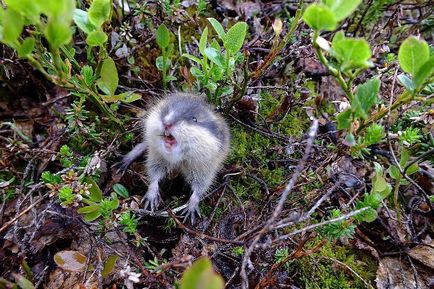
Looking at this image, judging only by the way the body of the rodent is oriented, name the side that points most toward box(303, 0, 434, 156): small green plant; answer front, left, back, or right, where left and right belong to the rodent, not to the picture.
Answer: left

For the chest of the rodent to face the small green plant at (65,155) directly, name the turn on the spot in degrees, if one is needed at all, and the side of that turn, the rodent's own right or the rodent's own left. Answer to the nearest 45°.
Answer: approximately 45° to the rodent's own right

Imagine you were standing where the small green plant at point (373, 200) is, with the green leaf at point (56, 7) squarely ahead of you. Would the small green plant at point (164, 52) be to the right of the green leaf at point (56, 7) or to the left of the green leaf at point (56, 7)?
right

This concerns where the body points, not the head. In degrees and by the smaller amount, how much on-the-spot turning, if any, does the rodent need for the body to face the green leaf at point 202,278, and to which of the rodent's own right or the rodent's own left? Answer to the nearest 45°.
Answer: approximately 45° to the rodent's own left

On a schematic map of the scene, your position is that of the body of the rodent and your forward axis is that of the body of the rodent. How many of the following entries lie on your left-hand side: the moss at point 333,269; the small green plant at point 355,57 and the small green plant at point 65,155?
2

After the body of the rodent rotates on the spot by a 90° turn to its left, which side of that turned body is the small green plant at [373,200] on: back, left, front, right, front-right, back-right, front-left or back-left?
front

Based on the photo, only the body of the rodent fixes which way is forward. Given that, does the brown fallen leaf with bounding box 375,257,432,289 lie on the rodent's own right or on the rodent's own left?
on the rodent's own left

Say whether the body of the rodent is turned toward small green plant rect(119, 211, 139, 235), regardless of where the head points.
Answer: yes
